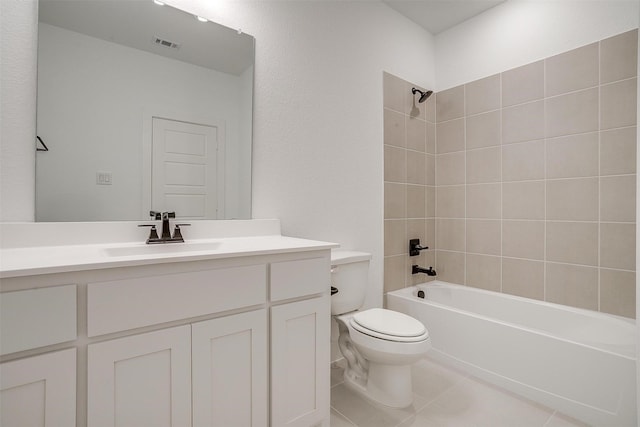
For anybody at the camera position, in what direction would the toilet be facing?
facing the viewer and to the right of the viewer

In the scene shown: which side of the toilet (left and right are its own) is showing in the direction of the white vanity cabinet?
right

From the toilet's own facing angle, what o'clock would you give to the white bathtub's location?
The white bathtub is roughly at 10 o'clock from the toilet.
